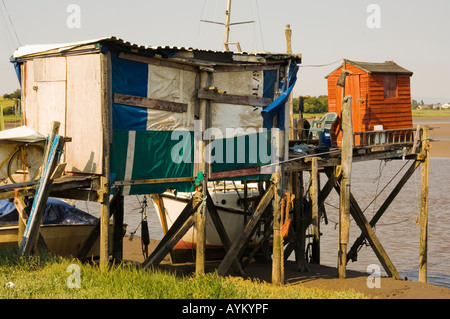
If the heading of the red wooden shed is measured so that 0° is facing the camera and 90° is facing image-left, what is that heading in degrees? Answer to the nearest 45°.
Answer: approximately 45°

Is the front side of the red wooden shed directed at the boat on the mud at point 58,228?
yes

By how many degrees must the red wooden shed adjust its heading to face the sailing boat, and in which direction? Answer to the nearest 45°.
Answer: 0° — it already faces it

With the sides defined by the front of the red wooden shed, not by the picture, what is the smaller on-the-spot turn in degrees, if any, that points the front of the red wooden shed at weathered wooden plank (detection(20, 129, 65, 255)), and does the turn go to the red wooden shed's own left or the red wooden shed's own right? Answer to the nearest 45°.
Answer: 0° — it already faces it

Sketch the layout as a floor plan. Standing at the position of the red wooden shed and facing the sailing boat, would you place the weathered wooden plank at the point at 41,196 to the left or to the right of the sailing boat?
left
